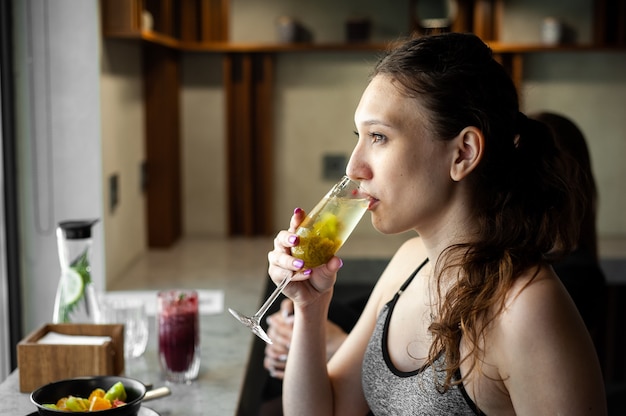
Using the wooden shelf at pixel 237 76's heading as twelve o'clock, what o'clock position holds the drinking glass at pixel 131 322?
The drinking glass is roughly at 12 o'clock from the wooden shelf.

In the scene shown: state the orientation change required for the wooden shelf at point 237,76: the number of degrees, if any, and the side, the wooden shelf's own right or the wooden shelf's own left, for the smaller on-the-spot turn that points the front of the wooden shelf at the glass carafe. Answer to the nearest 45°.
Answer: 0° — it already faces it

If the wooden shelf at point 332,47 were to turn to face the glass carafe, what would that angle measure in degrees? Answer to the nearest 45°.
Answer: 0° — it already faces it

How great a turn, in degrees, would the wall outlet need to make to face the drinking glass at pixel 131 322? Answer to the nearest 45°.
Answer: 0° — it already faces it

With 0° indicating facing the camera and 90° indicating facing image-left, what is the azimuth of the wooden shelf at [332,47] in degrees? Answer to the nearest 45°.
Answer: approximately 0°

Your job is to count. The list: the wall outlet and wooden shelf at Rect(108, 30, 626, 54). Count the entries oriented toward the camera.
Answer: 2

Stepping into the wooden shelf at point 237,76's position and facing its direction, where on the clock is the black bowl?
The black bowl is roughly at 12 o'clock from the wooden shelf.

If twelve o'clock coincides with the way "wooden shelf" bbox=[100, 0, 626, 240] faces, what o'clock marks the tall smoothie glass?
The tall smoothie glass is roughly at 12 o'clock from the wooden shelf.

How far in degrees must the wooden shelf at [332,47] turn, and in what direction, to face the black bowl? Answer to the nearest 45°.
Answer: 0° — it already faces it
